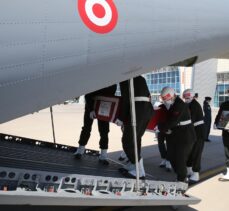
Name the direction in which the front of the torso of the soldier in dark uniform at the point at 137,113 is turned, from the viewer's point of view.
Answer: to the viewer's left

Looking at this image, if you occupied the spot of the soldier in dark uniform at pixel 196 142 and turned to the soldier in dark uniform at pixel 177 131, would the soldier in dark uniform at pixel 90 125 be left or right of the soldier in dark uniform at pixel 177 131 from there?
right

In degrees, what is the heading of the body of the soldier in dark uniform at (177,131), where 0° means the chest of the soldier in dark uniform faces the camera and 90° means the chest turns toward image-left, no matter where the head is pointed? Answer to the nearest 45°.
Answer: approximately 90°

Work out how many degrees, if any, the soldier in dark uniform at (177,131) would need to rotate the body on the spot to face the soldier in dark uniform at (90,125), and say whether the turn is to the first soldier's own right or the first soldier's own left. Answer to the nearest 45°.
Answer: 0° — they already face them

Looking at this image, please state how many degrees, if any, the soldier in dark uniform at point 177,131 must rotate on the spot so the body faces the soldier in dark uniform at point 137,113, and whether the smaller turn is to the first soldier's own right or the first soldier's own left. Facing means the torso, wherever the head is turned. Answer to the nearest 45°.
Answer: approximately 45° to the first soldier's own left
